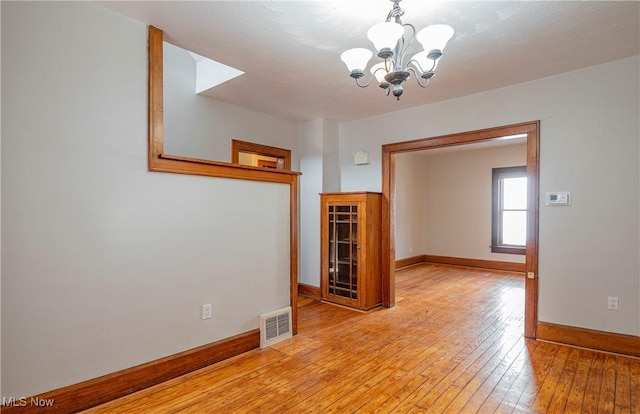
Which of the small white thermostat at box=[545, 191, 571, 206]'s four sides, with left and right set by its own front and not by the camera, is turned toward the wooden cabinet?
right

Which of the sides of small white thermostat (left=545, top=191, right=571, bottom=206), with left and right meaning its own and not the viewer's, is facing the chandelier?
front

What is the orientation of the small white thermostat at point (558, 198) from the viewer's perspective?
toward the camera

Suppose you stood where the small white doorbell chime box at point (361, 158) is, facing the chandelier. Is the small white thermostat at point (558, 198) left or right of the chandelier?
left

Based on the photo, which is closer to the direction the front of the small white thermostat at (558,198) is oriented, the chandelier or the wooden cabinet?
the chandelier

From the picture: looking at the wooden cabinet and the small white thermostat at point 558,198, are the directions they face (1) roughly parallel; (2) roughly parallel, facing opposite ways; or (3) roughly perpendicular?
roughly parallel

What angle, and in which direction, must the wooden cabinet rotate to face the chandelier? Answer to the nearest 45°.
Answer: approximately 45° to its left

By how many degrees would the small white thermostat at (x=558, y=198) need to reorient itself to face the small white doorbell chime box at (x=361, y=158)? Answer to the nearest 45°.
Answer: approximately 90° to its right

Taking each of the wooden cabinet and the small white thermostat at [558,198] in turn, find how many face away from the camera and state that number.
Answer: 0

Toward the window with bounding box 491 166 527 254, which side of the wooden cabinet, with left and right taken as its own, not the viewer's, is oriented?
back

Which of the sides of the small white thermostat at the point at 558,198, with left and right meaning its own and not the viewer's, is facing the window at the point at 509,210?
back

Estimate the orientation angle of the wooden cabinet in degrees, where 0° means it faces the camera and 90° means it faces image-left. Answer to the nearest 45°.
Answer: approximately 45°
